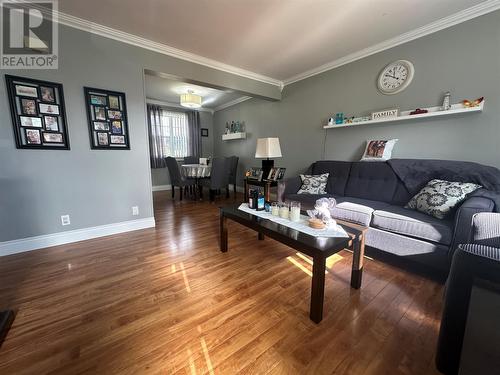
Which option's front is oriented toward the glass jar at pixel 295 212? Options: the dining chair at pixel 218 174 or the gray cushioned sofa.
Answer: the gray cushioned sofa

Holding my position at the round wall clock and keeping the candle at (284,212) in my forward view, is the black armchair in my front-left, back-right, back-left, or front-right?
front-left

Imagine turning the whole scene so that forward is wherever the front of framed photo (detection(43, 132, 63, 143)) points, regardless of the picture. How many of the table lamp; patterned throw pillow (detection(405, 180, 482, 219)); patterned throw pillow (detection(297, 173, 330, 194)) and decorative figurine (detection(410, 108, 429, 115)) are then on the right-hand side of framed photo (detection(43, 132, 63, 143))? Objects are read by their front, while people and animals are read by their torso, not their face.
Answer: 0

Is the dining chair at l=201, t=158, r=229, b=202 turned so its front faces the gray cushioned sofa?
no

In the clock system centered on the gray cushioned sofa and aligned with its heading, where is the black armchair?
The black armchair is roughly at 10 o'clock from the gray cushioned sofa.

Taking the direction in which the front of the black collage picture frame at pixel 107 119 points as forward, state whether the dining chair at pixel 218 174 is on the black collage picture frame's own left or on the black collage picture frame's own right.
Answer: on the black collage picture frame's own left

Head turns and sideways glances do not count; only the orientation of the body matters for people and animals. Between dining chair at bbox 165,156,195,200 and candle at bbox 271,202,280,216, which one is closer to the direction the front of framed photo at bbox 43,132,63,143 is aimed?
the candle

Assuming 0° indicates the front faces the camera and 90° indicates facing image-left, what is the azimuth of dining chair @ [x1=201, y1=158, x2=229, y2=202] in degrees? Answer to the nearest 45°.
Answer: approximately 135°

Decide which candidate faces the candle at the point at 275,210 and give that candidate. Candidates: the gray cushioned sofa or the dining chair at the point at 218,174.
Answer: the gray cushioned sofa

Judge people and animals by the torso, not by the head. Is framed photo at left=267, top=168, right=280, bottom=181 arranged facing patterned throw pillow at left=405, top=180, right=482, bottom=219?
no

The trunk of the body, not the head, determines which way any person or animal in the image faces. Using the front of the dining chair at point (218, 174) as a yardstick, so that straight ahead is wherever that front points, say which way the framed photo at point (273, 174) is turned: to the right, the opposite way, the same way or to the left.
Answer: to the left

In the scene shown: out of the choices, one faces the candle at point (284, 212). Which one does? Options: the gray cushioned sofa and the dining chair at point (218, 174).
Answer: the gray cushioned sofa

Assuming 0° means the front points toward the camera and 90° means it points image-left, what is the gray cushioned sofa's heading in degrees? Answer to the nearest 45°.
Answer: approximately 45°

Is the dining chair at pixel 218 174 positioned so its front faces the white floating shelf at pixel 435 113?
no

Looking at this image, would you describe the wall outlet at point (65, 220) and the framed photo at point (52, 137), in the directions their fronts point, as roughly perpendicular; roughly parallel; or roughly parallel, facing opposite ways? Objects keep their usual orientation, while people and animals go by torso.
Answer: roughly parallel

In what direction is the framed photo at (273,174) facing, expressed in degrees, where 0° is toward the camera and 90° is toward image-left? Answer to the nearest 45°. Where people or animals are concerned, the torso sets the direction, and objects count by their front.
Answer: approximately 45°
